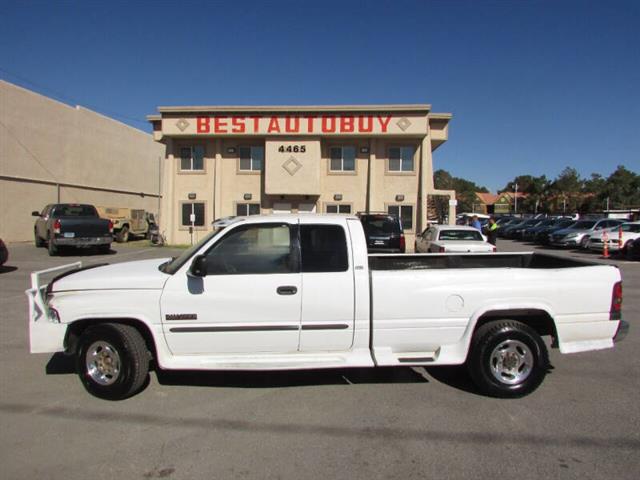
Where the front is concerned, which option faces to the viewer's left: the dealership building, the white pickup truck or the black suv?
the white pickup truck

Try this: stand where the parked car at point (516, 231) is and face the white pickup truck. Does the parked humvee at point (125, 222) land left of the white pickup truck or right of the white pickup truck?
right

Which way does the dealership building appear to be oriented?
toward the camera

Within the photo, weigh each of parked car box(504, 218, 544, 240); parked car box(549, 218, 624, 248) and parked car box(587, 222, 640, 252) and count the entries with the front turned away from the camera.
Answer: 0

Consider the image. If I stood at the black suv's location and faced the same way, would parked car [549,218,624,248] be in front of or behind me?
in front

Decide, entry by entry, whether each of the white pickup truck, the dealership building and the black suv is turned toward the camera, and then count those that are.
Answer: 1

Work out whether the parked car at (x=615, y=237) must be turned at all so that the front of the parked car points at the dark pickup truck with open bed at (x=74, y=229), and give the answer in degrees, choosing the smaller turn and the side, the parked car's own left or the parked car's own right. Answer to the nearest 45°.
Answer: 0° — it already faces it

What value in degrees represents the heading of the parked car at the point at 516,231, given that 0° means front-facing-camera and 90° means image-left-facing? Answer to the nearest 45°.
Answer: approximately 45°

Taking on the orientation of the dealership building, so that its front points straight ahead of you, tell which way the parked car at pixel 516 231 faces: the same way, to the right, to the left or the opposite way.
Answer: to the right

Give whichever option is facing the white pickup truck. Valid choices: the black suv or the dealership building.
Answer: the dealership building

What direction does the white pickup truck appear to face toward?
to the viewer's left

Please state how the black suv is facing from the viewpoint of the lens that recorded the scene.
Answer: facing away from the viewer

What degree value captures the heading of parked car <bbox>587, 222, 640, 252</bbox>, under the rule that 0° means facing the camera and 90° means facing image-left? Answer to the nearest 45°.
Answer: approximately 45°
